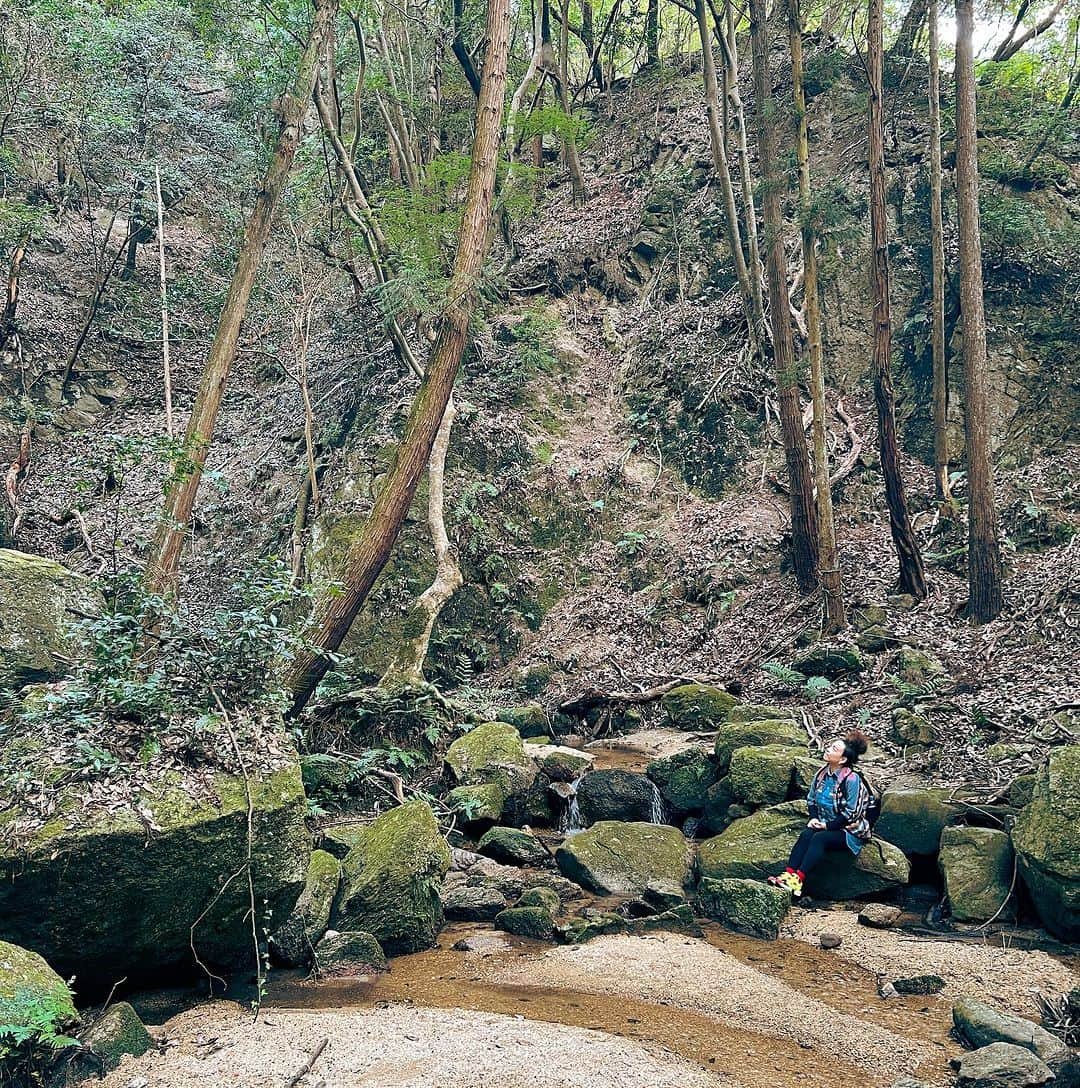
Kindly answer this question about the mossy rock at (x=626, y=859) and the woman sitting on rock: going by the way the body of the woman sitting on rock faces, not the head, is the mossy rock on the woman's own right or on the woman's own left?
on the woman's own right

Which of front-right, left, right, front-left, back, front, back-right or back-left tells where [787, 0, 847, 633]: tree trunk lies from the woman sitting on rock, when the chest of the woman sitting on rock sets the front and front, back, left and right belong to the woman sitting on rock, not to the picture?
back-right

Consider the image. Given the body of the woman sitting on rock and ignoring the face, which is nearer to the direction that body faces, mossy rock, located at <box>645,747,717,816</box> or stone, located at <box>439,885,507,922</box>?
the stone

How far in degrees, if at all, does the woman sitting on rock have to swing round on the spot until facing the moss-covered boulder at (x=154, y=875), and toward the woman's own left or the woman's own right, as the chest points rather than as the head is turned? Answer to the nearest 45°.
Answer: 0° — they already face it

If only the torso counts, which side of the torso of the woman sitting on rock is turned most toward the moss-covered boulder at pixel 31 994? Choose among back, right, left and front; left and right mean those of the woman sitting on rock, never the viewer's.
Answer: front

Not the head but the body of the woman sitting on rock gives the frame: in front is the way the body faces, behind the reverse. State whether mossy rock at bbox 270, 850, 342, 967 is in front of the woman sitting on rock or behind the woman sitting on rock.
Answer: in front

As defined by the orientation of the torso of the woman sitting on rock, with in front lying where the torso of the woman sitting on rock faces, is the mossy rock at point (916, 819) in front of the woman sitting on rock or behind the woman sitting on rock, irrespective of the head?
behind

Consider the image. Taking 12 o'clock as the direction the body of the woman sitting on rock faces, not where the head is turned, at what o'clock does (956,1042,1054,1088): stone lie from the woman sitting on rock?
The stone is roughly at 10 o'clock from the woman sitting on rock.

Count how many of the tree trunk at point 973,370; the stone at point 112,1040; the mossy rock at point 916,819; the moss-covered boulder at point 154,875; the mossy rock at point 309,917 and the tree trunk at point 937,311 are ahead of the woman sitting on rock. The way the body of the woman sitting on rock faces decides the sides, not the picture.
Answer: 3

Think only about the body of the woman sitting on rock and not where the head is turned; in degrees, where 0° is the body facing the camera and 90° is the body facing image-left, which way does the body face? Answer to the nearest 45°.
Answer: approximately 45°

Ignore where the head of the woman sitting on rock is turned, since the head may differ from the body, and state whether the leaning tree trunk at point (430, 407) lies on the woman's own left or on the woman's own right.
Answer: on the woman's own right

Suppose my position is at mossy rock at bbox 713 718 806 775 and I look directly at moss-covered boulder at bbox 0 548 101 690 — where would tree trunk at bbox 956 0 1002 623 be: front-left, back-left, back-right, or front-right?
back-right

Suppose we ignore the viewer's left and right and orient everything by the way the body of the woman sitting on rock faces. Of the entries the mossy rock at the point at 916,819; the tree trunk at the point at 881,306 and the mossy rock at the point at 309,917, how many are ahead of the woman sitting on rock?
1
